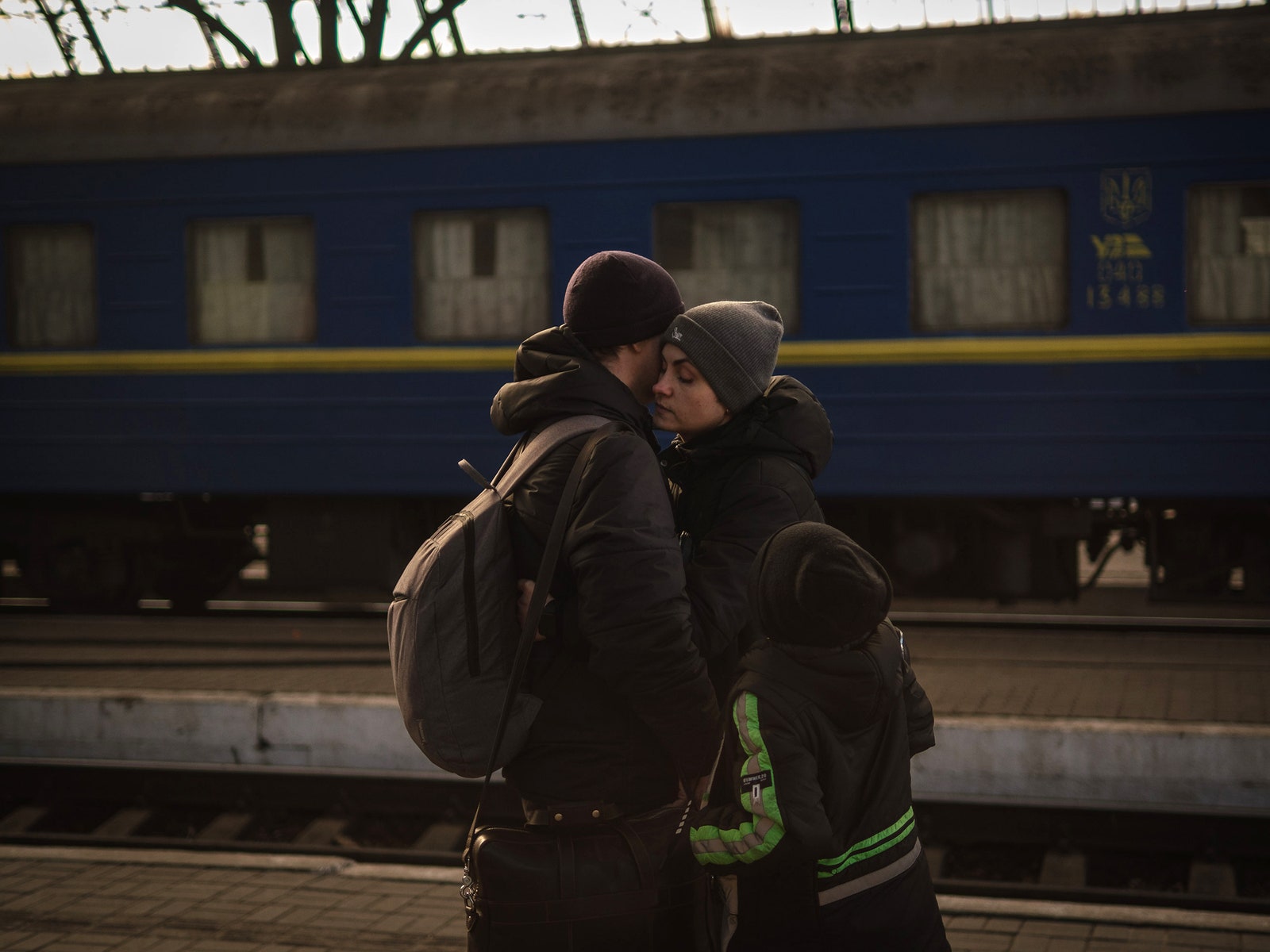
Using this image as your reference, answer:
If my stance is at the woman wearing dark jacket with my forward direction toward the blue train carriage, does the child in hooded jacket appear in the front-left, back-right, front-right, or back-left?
back-right

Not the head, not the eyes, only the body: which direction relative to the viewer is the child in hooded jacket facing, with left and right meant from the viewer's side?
facing away from the viewer and to the left of the viewer

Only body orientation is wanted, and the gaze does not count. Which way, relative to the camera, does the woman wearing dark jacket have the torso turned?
to the viewer's left

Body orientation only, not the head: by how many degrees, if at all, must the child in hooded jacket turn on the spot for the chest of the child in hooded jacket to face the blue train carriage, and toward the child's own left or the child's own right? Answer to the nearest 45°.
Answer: approximately 45° to the child's own right

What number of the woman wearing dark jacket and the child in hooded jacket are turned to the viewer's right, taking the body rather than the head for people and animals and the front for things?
0

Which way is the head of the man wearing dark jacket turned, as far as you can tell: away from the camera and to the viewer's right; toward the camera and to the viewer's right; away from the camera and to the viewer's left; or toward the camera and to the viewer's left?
away from the camera and to the viewer's right

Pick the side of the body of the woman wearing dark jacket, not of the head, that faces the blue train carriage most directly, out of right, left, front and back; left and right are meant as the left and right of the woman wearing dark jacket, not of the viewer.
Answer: right

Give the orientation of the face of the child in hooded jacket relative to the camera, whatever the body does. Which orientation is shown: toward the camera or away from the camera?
away from the camera
